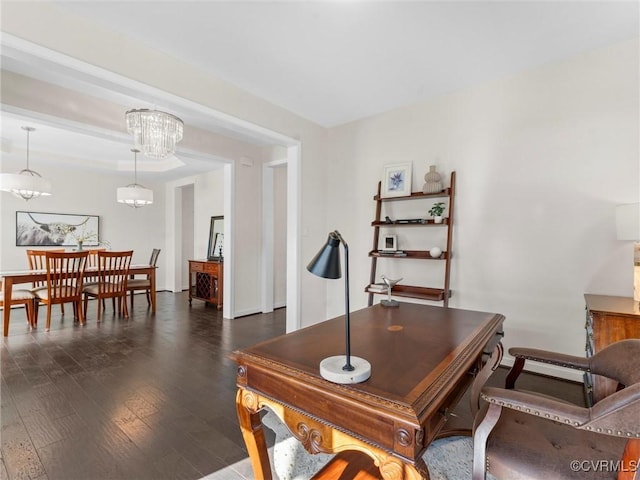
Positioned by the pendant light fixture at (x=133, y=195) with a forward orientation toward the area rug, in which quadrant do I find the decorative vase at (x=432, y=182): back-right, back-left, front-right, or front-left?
front-left

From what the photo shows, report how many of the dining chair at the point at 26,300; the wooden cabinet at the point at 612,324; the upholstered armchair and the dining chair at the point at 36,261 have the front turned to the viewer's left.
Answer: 2

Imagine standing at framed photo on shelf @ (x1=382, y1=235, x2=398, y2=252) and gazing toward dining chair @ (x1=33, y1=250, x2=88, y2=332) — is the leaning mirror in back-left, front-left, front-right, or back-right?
front-right

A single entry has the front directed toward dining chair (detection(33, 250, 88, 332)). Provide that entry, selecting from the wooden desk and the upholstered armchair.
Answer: the upholstered armchair

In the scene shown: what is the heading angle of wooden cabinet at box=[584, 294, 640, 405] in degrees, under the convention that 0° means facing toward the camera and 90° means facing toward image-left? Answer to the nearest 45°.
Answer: approximately 90°

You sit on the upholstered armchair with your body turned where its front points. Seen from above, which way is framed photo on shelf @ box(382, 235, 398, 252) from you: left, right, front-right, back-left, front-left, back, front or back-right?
front-right

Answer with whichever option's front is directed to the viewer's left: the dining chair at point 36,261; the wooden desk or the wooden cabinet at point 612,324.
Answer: the wooden cabinet

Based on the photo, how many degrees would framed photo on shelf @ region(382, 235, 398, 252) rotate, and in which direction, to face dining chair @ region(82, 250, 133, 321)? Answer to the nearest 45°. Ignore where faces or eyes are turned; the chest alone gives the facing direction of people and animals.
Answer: approximately 45° to its right

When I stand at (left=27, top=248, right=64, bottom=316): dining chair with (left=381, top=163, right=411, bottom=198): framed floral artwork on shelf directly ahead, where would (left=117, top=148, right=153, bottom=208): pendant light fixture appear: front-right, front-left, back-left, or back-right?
front-left

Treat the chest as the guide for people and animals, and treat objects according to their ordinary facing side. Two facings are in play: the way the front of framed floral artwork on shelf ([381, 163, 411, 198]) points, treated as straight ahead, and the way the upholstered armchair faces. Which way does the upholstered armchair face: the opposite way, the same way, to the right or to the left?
to the right

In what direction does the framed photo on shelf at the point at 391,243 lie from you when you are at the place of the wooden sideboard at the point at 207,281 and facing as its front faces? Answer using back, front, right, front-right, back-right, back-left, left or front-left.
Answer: left

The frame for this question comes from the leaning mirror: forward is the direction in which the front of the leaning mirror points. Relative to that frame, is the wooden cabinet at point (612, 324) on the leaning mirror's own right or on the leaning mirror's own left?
on the leaning mirror's own left

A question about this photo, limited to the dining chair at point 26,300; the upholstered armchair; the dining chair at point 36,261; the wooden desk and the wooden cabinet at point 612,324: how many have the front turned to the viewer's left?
2

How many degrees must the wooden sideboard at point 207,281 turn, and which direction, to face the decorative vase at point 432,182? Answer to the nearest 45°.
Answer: approximately 90° to its left

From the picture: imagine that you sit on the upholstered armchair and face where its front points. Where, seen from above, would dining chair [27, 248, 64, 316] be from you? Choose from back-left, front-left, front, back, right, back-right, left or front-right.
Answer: front

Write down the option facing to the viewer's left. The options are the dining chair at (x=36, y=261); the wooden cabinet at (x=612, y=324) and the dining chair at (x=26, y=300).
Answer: the wooden cabinet

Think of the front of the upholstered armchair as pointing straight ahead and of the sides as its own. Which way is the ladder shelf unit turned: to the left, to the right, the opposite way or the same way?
to the left

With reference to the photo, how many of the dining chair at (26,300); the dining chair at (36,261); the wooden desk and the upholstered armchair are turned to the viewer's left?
1

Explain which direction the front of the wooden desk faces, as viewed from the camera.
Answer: facing the viewer and to the right of the viewer
